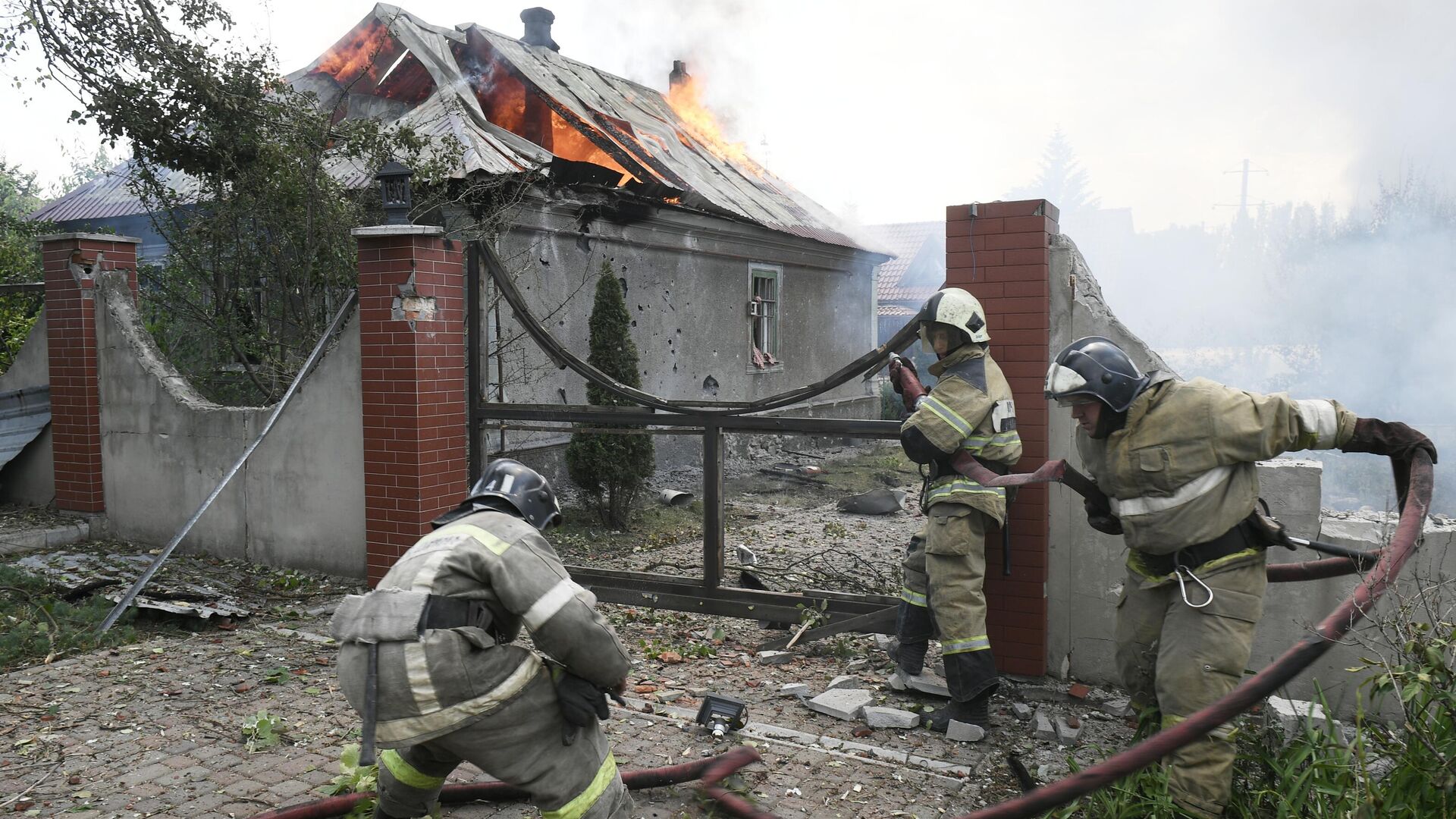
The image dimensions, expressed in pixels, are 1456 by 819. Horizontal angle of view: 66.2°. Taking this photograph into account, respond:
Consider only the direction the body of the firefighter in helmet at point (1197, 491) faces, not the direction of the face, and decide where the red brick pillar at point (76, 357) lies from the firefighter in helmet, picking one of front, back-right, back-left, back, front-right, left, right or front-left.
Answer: front-right

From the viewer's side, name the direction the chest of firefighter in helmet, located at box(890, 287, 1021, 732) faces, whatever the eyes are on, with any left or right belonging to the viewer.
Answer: facing to the left of the viewer

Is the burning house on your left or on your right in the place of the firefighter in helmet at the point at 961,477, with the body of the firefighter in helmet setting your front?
on your right

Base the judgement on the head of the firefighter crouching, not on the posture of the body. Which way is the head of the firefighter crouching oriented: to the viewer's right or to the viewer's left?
to the viewer's right

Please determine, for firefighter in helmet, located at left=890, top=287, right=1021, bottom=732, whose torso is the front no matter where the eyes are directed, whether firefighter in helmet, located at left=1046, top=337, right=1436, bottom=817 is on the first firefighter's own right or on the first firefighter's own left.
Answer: on the first firefighter's own left

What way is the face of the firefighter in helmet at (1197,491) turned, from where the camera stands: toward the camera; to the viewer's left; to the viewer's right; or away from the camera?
to the viewer's left

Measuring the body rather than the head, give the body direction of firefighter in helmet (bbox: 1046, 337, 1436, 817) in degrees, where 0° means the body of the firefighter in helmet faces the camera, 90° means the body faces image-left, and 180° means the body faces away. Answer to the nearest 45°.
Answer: approximately 45°

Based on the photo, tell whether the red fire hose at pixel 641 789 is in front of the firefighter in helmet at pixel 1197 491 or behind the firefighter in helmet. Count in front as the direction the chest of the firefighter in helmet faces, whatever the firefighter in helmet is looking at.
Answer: in front

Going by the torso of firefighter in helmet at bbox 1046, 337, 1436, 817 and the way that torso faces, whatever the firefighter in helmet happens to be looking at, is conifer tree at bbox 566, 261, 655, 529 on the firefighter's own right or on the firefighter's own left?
on the firefighter's own right

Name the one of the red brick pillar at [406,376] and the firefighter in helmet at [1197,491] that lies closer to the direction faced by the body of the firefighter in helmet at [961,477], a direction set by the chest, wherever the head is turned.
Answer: the red brick pillar

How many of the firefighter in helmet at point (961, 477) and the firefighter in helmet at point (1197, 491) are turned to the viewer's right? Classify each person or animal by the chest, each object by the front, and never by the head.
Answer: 0
